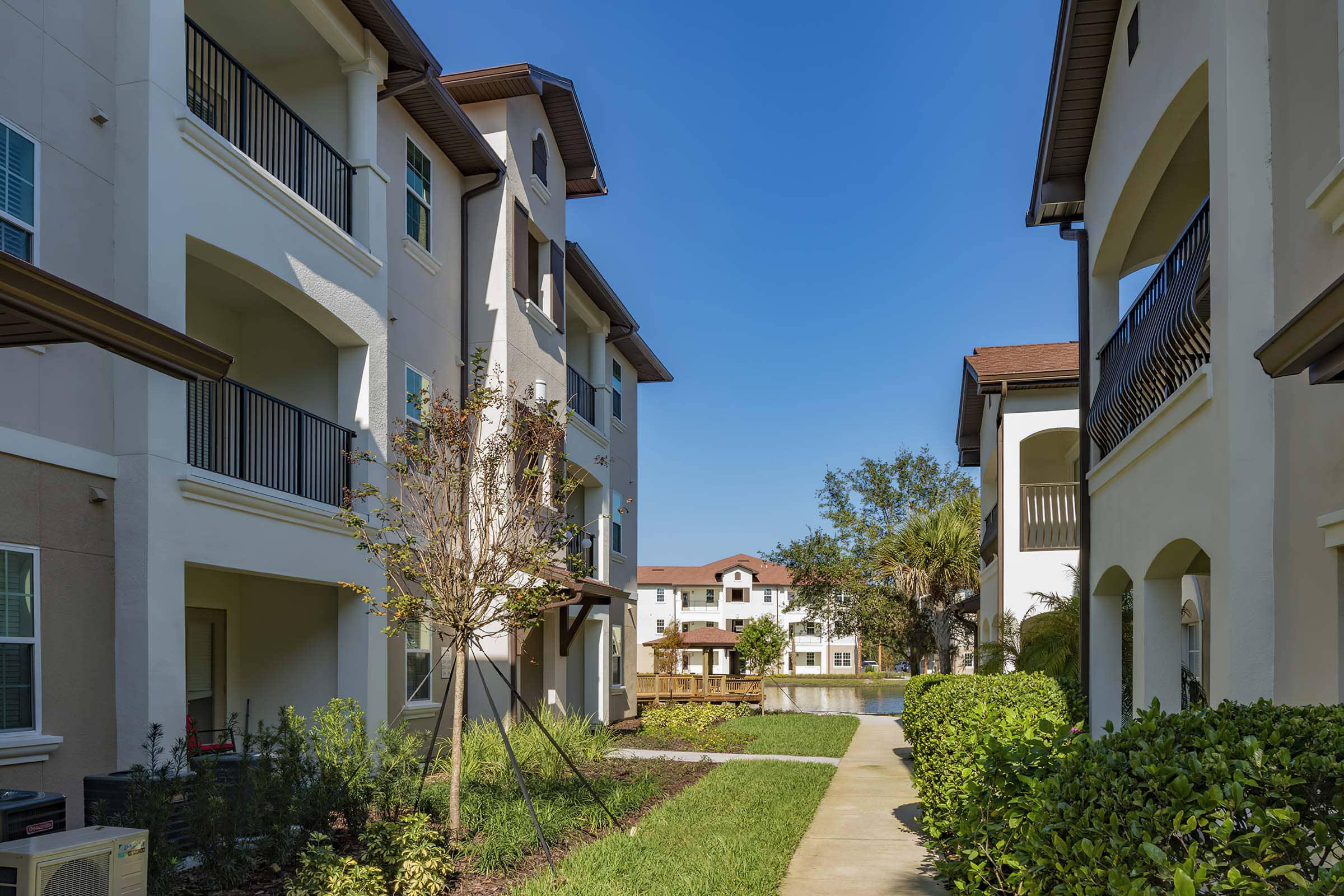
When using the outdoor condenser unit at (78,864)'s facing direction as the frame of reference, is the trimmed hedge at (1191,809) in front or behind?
in front

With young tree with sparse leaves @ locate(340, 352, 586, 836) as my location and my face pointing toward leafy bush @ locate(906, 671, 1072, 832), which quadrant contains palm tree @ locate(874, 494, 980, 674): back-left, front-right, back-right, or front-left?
front-left

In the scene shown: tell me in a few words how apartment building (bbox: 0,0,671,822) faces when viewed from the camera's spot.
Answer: facing the viewer and to the right of the viewer

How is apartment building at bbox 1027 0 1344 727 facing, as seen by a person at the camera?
facing the viewer and to the left of the viewer

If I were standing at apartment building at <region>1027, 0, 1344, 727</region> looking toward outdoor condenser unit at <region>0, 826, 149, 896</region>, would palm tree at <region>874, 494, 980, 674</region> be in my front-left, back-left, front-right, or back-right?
back-right

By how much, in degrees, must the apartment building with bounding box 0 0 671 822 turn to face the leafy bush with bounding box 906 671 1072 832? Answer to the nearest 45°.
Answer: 0° — it already faces it

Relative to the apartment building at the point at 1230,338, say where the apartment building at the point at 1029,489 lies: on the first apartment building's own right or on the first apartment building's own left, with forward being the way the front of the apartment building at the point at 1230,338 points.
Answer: on the first apartment building's own right

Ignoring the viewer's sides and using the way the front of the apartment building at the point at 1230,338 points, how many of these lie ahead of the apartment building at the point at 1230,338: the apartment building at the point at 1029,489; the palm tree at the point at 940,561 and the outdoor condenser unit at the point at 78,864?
1

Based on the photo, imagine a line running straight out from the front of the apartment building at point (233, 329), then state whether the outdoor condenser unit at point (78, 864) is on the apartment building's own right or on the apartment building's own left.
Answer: on the apartment building's own right
